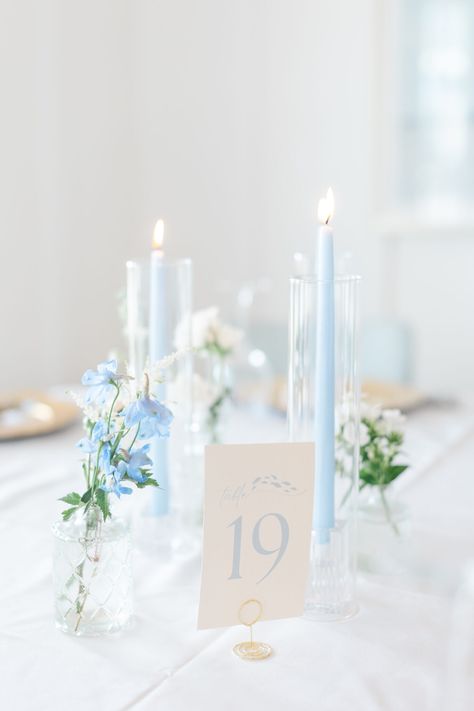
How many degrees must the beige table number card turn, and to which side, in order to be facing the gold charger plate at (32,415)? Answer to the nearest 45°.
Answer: approximately 135° to its right

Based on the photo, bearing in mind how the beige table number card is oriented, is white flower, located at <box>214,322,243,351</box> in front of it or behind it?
behind

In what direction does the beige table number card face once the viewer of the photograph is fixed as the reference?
facing the viewer
